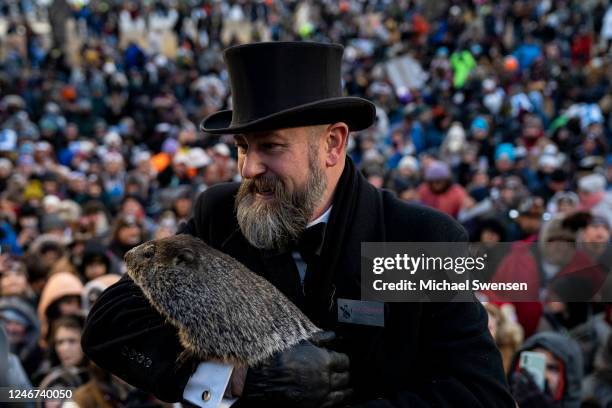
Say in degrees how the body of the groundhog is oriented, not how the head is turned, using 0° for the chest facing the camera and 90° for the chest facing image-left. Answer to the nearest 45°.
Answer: approximately 90°

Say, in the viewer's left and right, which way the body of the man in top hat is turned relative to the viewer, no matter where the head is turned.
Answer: facing the viewer and to the left of the viewer
